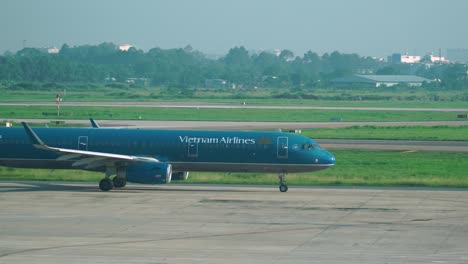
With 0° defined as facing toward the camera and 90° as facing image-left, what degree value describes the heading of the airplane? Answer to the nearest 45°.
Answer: approximately 270°
